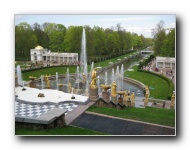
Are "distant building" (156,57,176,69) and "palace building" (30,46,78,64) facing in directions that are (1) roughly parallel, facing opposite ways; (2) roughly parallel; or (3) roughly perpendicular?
roughly parallel

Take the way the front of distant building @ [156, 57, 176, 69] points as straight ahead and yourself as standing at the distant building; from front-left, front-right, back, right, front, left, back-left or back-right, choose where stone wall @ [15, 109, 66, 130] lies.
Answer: front-right

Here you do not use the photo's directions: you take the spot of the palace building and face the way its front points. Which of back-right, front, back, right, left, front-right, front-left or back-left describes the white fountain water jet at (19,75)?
front-right

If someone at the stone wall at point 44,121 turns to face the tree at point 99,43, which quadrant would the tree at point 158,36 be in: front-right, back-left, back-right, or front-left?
front-right

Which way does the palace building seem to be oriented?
toward the camera
